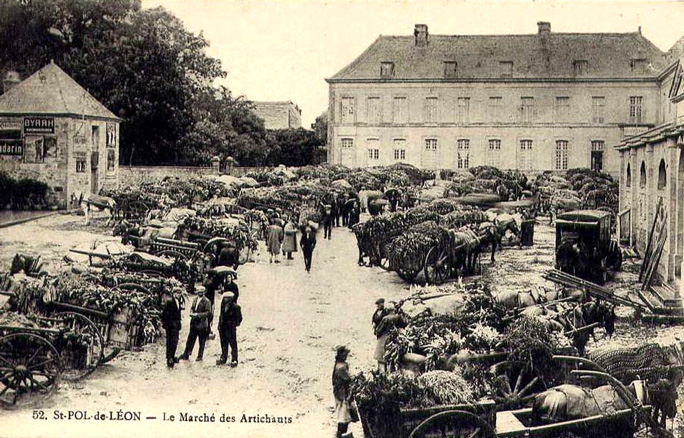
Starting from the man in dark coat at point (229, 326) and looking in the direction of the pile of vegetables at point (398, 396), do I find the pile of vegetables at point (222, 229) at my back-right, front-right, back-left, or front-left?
back-left

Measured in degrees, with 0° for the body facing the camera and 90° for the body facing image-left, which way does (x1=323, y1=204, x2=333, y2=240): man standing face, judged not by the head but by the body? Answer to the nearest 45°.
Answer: approximately 0°

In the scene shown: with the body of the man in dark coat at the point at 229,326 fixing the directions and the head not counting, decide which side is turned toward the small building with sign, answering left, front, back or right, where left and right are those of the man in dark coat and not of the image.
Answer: right

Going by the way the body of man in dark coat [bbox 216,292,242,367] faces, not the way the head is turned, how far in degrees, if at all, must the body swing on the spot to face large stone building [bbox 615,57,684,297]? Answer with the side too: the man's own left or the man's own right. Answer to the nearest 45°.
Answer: approximately 135° to the man's own left

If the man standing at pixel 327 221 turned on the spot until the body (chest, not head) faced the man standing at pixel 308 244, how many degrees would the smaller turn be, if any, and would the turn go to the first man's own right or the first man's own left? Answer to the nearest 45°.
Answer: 0° — they already face them

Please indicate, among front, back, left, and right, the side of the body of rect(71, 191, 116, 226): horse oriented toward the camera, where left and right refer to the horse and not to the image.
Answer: left

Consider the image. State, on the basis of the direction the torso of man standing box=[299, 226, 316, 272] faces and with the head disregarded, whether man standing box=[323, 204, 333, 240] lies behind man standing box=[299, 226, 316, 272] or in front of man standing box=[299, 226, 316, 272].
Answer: behind

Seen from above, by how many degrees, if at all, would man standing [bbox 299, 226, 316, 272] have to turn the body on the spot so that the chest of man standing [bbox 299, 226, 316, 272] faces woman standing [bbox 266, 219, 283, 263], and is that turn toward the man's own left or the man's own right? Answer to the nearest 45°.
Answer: approximately 135° to the man's own right

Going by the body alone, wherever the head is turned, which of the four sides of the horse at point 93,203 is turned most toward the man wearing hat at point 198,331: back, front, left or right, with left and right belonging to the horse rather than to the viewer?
left

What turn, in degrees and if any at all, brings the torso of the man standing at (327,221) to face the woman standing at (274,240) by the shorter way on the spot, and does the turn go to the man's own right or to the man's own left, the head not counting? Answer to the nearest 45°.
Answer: approximately 45° to the man's own right

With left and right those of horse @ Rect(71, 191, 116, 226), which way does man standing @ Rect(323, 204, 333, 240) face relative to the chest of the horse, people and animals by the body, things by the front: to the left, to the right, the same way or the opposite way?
to the left

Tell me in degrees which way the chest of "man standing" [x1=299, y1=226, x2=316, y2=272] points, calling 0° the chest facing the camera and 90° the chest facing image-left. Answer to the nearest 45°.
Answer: approximately 0°

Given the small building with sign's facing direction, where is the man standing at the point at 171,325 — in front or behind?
in front

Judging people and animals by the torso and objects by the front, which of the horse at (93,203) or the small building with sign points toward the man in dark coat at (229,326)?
the small building with sign
